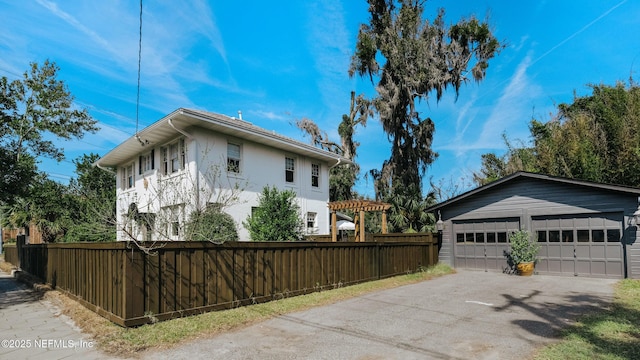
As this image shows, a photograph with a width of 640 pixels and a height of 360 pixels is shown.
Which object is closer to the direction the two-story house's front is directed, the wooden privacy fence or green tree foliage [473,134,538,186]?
the wooden privacy fence

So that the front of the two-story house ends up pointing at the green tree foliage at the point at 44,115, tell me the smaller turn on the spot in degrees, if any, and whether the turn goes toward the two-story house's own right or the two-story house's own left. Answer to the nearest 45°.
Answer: approximately 90° to the two-story house's own right

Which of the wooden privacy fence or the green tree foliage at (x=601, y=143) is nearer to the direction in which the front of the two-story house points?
the wooden privacy fence

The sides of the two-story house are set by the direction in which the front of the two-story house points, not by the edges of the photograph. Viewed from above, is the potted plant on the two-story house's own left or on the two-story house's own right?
on the two-story house's own left

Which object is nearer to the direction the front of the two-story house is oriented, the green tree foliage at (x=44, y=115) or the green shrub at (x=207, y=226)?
the green shrub

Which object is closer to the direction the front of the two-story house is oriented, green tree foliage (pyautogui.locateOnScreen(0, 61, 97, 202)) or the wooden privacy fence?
the wooden privacy fence
